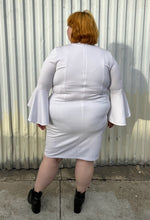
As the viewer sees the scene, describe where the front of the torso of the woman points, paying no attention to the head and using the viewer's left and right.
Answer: facing away from the viewer
